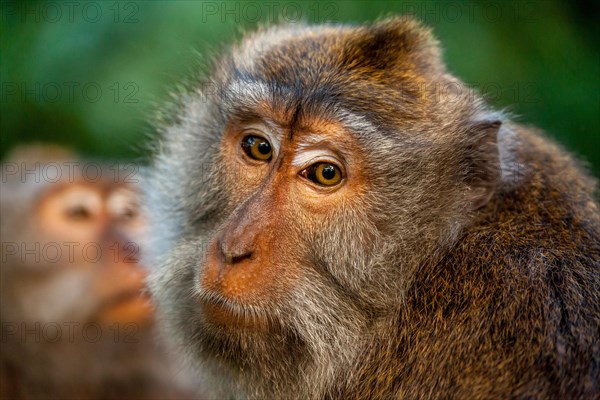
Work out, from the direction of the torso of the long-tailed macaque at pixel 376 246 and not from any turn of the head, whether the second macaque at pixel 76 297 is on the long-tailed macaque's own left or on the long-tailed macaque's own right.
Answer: on the long-tailed macaque's own right

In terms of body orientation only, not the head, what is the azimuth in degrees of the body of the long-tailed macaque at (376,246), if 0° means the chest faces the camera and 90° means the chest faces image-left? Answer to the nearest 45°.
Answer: approximately 45°
